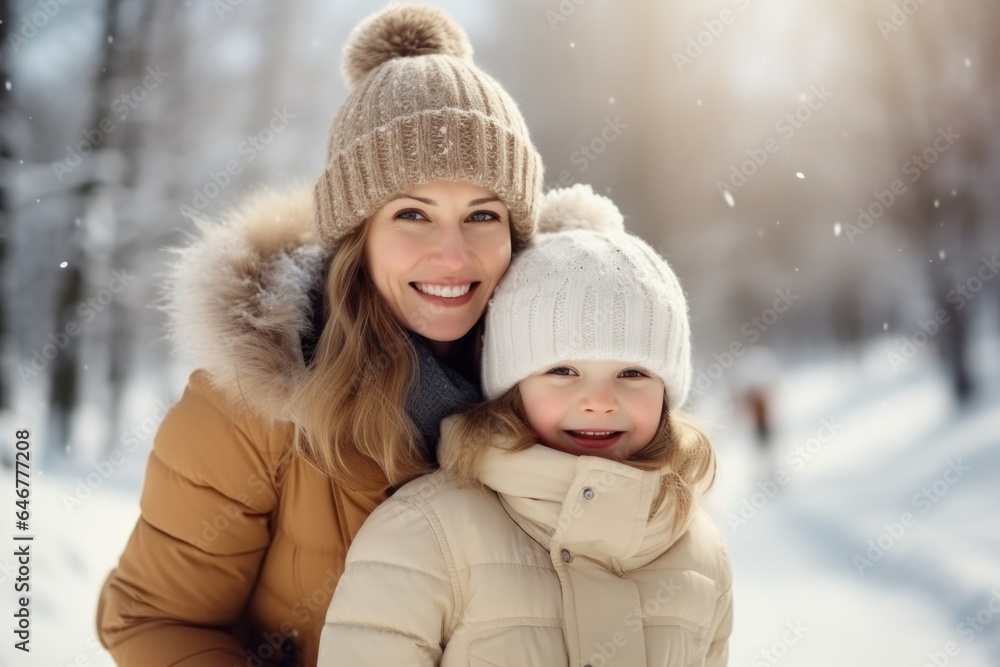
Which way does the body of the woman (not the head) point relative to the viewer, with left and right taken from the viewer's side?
facing the viewer and to the right of the viewer

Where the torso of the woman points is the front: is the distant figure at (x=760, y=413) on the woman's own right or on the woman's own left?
on the woman's own left

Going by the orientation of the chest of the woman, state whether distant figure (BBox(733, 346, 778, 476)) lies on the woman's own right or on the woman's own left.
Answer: on the woman's own left

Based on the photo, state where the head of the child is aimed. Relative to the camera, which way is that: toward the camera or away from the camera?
toward the camera

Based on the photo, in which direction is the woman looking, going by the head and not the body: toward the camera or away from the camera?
toward the camera
